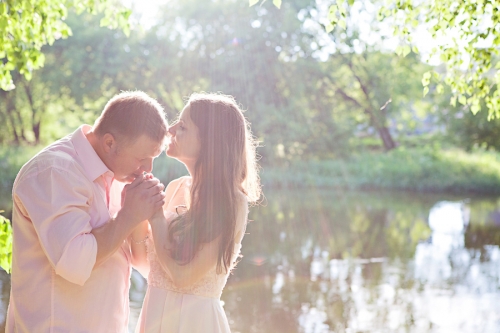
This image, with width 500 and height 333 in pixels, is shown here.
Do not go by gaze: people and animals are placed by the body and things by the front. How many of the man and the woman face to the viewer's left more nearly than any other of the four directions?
1

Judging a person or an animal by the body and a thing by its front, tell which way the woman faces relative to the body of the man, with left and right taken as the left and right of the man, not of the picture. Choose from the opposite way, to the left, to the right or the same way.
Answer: the opposite way

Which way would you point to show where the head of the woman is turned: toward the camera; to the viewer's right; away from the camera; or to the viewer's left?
to the viewer's left

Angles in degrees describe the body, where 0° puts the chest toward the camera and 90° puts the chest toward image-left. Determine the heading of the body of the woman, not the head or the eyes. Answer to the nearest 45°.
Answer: approximately 90°

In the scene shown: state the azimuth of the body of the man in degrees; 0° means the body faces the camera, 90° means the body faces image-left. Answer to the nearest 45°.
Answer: approximately 270°
